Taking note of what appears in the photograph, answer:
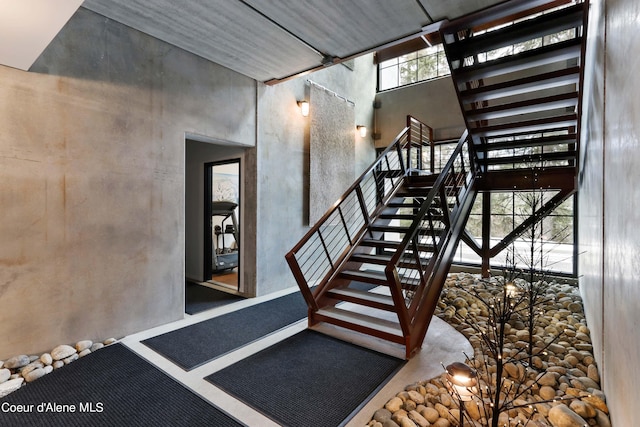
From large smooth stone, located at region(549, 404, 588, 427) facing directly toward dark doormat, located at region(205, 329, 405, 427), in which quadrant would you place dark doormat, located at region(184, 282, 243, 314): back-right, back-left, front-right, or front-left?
front-right

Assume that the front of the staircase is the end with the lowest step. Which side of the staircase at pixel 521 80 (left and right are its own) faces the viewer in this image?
back

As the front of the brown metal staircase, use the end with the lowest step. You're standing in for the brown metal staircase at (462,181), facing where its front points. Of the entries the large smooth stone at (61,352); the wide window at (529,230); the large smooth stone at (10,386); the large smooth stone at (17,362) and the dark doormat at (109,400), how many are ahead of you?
4

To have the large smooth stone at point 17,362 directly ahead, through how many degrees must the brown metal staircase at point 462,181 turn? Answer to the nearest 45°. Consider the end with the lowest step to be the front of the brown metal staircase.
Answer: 0° — it already faces it

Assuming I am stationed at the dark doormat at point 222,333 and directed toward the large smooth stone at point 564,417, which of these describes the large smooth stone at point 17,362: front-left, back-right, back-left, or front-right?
back-right

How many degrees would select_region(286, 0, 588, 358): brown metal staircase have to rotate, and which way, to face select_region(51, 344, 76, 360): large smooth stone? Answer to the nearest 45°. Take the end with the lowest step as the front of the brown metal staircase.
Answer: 0° — it already faces it

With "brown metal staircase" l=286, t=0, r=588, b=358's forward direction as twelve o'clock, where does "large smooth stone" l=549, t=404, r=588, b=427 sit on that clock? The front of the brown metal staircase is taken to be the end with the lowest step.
The large smooth stone is roughly at 10 o'clock from the brown metal staircase.

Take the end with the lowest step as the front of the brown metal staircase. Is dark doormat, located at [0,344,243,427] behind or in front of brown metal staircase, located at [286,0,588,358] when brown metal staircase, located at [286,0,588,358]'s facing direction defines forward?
in front

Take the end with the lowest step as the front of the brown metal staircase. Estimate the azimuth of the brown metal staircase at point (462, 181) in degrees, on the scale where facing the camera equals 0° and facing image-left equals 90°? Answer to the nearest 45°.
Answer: approximately 45°

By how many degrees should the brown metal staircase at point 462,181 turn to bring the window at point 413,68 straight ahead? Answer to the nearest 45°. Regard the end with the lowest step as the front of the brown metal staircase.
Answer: approximately 135° to its right
